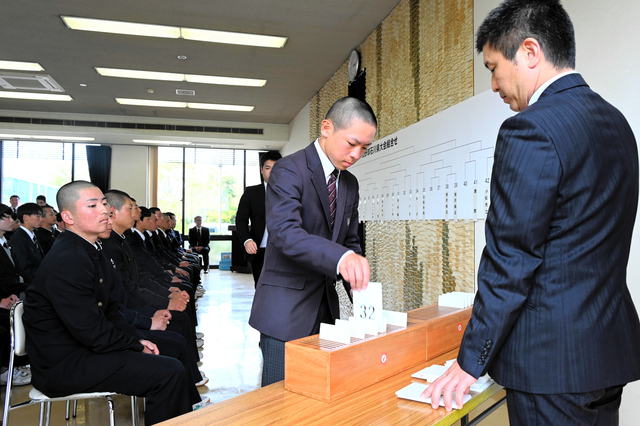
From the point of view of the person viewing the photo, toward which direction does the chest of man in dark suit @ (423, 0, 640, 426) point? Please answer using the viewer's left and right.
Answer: facing away from the viewer and to the left of the viewer

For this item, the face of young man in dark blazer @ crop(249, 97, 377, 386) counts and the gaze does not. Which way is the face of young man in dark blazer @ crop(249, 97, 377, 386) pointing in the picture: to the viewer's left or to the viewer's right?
to the viewer's right

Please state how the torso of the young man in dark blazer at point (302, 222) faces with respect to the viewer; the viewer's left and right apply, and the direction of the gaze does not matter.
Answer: facing the viewer and to the right of the viewer

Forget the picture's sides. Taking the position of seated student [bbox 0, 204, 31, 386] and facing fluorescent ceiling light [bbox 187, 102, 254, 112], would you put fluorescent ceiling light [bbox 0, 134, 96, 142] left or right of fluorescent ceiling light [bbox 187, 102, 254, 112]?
left

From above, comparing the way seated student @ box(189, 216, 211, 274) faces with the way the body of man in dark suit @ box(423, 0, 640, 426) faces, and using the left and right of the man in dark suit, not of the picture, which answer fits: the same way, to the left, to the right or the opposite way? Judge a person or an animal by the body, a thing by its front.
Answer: the opposite way

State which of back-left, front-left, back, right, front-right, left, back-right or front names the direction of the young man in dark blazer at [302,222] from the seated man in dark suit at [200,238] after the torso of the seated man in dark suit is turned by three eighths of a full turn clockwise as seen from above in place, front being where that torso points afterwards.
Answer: back-left

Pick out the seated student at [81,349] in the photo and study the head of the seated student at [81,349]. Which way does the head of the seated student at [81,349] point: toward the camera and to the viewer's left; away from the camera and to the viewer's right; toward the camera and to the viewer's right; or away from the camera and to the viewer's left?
toward the camera and to the viewer's right

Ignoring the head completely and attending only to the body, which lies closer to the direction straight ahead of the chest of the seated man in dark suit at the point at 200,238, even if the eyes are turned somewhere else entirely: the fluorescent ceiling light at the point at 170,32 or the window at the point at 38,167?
the fluorescent ceiling light

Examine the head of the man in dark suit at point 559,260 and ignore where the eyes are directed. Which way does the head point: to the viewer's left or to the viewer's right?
to the viewer's left

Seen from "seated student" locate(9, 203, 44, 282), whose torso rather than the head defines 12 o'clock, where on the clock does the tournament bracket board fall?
The tournament bracket board is roughly at 12 o'clock from the seated student.

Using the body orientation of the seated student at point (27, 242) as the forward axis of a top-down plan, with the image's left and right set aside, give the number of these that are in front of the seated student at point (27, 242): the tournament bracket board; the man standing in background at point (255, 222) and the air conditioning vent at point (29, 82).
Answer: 2

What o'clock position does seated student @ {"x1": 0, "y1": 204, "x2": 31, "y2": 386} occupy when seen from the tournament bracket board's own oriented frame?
The seated student is roughly at 1 o'clock from the tournament bracket board.
